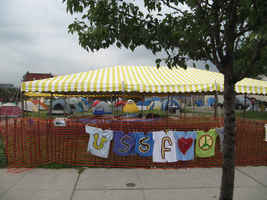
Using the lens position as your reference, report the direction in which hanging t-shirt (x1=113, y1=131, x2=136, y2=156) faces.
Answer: facing the viewer

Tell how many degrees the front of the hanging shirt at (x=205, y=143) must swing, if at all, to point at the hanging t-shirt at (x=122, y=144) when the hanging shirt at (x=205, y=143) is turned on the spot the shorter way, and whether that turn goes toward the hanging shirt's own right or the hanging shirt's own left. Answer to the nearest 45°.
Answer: approximately 45° to the hanging shirt's own right

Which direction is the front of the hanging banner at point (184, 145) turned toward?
toward the camera

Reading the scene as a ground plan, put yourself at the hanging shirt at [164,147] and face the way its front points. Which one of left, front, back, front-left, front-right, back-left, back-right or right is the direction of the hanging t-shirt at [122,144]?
right

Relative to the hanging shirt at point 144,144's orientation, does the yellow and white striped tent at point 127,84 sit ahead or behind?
behind

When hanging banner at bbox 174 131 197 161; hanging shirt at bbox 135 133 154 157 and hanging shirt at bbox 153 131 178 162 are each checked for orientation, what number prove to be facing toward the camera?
3

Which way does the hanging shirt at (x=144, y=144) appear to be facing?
toward the camera

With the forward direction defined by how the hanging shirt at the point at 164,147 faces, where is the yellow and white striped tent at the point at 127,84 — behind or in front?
behind

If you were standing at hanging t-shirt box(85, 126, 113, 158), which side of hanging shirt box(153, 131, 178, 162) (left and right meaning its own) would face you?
right
